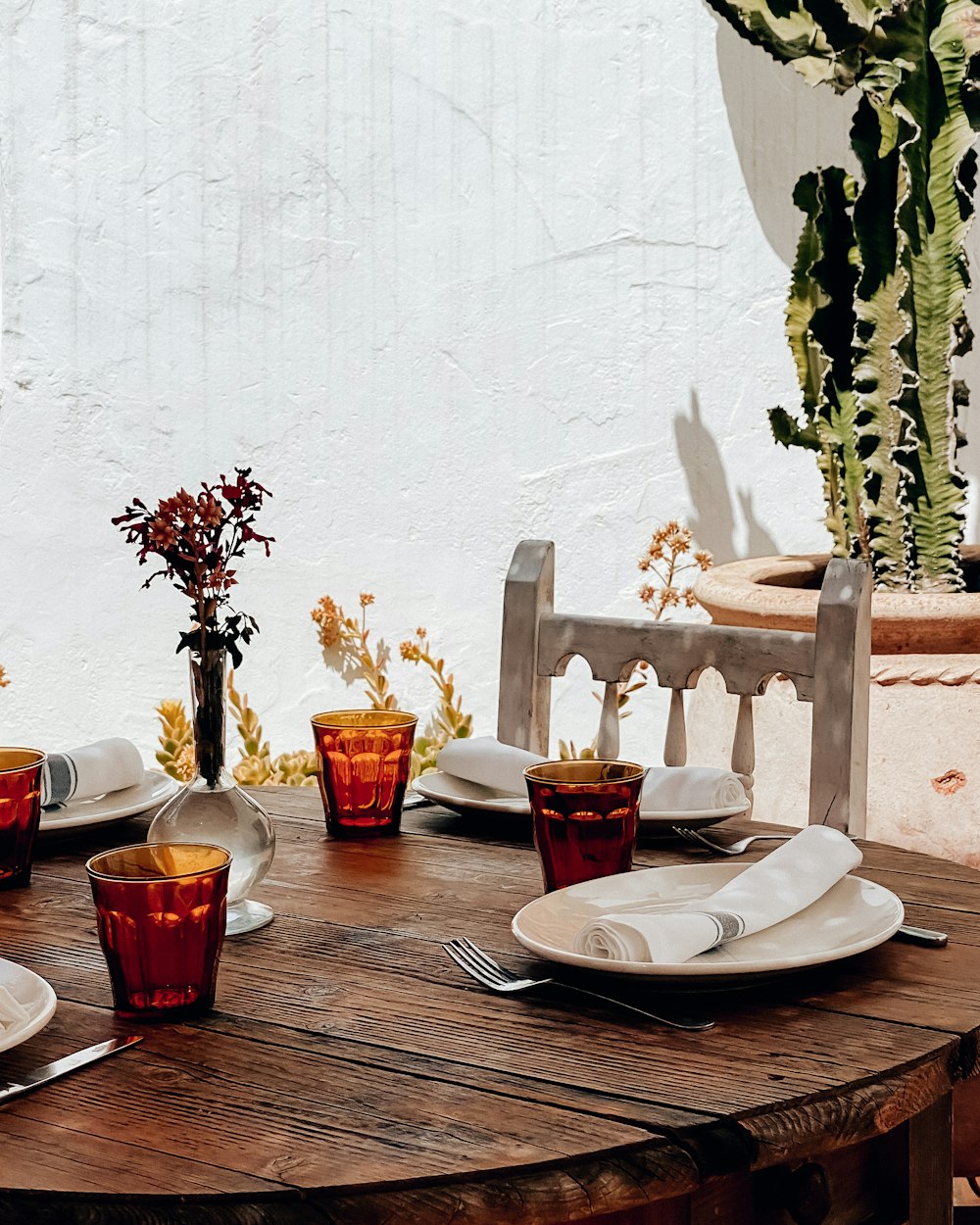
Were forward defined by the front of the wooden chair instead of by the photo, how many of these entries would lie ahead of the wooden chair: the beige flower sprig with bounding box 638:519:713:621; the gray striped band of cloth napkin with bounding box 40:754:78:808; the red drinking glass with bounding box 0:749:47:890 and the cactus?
2

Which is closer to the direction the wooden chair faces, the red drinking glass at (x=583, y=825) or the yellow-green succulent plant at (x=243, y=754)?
the red drinking glass

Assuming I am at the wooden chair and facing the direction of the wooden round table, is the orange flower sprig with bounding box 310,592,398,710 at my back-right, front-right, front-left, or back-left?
back-right

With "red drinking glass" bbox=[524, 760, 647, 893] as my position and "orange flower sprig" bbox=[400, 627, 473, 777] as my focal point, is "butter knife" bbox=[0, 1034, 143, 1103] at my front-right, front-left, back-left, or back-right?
back-left

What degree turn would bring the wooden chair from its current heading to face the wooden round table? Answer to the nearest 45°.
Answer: approximately 45° to its left

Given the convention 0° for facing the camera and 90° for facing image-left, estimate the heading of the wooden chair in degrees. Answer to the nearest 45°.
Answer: approximately 45°
